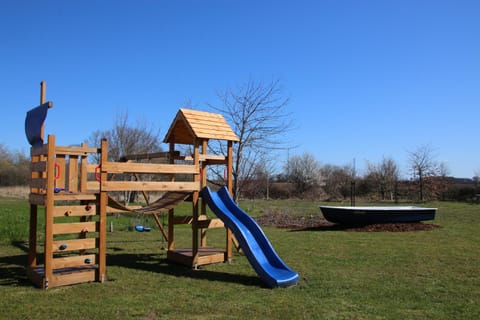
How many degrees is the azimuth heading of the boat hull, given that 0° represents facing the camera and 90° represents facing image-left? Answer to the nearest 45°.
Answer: approximately 90°

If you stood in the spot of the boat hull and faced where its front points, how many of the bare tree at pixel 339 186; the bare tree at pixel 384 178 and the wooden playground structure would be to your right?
2

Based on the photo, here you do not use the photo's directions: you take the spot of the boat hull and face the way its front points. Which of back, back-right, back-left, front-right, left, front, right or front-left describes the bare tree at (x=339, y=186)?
right

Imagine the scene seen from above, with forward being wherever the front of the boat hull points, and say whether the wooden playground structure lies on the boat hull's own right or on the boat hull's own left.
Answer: on the boat hull's own left

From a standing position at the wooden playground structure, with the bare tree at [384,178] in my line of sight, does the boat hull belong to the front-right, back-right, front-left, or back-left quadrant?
front-right

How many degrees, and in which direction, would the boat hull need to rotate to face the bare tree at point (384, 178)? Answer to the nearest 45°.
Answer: approximately 90° to its right

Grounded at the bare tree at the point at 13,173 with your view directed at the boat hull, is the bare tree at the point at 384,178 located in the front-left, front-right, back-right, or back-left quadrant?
front-left

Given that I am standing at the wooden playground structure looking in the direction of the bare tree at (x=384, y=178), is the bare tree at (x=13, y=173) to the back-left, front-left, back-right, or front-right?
front-left

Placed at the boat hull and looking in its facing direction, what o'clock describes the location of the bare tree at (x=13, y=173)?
The bare tree is roughly at 1 o'clock from the boat hull.

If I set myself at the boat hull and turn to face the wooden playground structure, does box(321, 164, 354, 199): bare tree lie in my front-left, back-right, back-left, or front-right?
back-right
